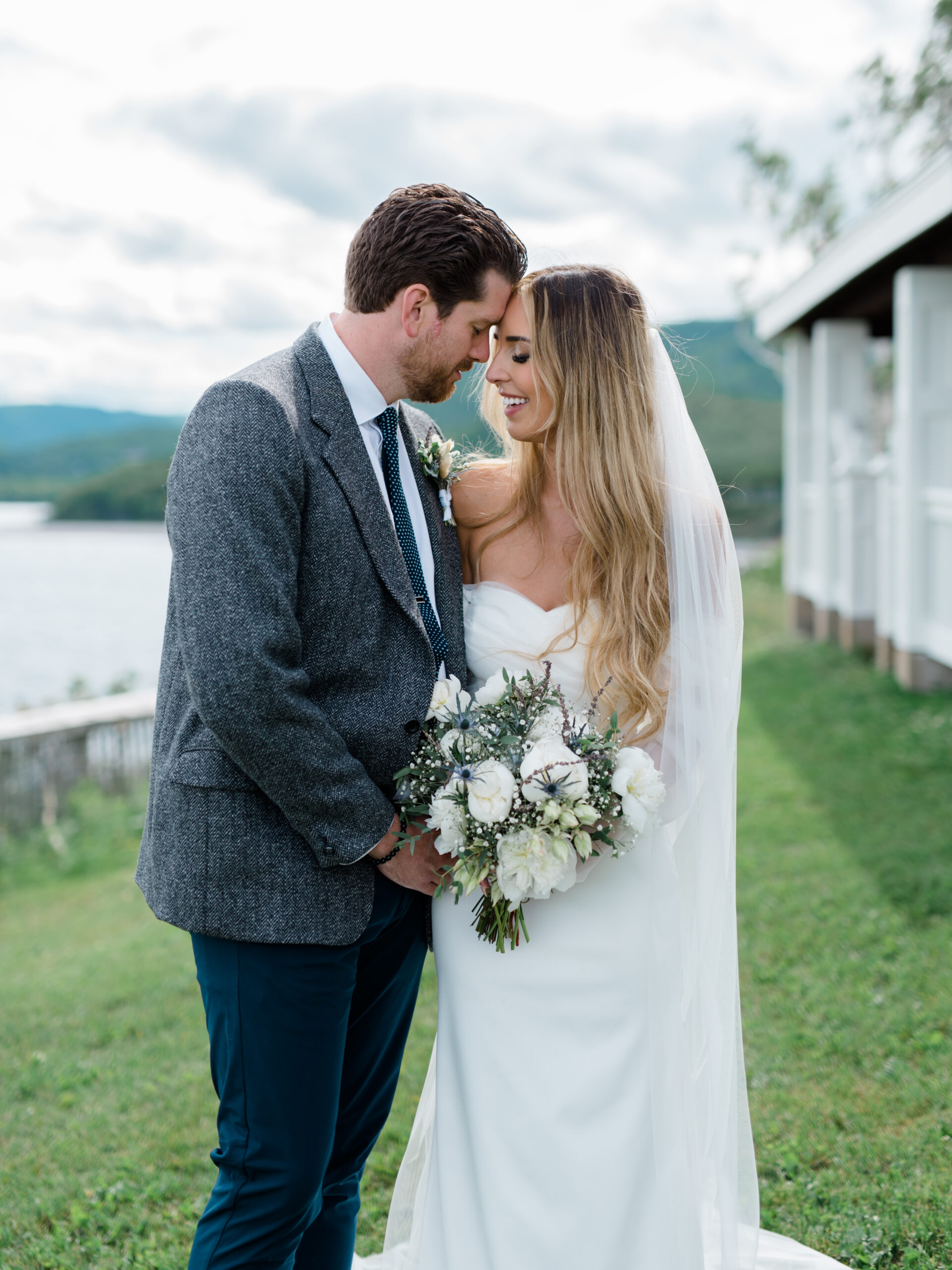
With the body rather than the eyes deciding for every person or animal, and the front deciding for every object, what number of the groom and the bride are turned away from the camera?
0

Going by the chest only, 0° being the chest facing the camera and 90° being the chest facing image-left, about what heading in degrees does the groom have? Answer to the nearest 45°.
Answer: approximately 315°

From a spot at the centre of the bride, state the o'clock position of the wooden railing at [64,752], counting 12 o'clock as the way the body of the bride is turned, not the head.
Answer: The wooden railing is roughly at 3 o'clock from the bride.

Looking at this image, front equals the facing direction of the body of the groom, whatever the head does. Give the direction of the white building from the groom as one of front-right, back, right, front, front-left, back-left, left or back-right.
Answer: left

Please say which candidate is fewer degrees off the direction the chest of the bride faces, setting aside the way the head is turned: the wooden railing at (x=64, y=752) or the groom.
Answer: the groom

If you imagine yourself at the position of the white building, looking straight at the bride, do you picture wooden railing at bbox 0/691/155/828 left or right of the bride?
right

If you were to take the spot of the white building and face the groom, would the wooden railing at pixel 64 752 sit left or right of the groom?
right

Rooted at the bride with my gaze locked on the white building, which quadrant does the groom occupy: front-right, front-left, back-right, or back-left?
back-left

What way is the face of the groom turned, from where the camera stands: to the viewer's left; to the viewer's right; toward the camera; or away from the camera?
to the viewer's right

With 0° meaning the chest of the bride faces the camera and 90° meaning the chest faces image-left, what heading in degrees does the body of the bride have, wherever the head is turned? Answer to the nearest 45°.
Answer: approximately 45°

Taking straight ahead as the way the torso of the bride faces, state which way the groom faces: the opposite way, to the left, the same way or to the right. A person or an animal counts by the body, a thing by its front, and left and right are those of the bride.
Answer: to the left

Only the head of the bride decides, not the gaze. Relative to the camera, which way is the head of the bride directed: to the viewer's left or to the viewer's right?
to the viewer's left
